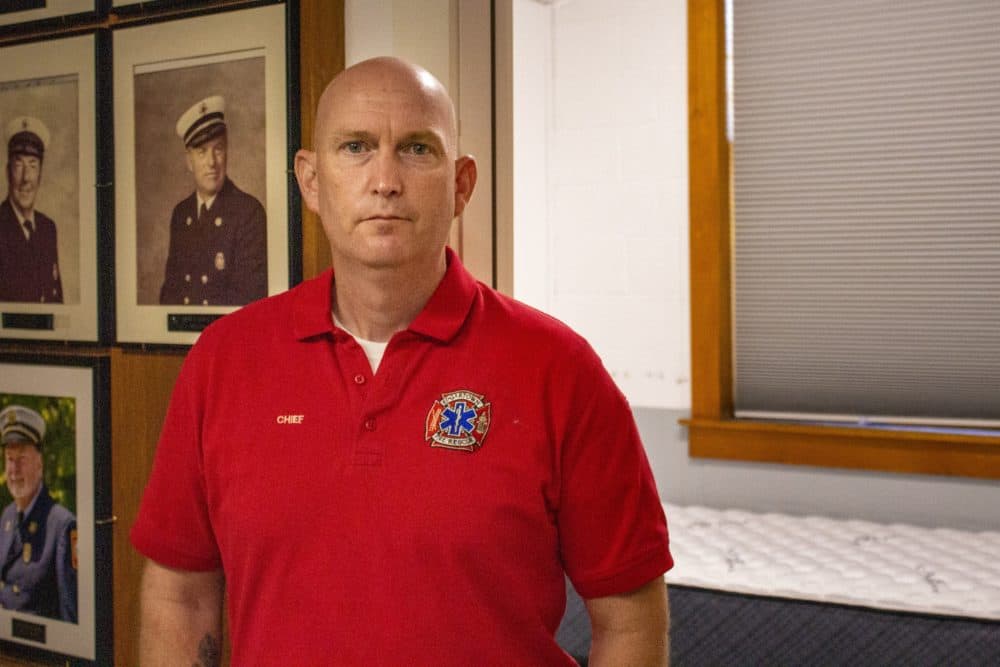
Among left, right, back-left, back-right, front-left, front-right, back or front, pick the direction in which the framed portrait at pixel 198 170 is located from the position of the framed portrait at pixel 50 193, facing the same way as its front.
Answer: left

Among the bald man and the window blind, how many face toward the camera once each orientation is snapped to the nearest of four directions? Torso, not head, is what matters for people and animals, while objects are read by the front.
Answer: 2

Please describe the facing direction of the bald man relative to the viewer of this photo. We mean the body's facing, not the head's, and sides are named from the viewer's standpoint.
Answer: facing the viewer

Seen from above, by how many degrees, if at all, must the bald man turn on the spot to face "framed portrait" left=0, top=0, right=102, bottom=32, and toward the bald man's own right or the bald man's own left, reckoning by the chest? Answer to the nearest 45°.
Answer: approximately 135° to the bald man's own right

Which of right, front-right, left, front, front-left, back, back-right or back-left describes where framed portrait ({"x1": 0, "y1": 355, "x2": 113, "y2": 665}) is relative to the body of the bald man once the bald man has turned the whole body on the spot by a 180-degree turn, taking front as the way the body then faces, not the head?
front-left

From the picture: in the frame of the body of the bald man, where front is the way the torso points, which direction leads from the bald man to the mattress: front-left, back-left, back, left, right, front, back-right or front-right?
back-left

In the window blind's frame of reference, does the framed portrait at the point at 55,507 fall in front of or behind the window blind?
in front

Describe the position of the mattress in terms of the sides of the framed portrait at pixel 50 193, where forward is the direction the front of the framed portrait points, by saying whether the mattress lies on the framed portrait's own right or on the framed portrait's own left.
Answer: on the framed portrait's own left

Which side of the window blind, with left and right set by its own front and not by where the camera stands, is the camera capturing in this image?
front

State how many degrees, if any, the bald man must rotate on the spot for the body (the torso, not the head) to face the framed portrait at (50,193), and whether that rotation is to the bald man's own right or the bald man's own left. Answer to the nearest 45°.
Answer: approximately 135° to the bald man's own right
